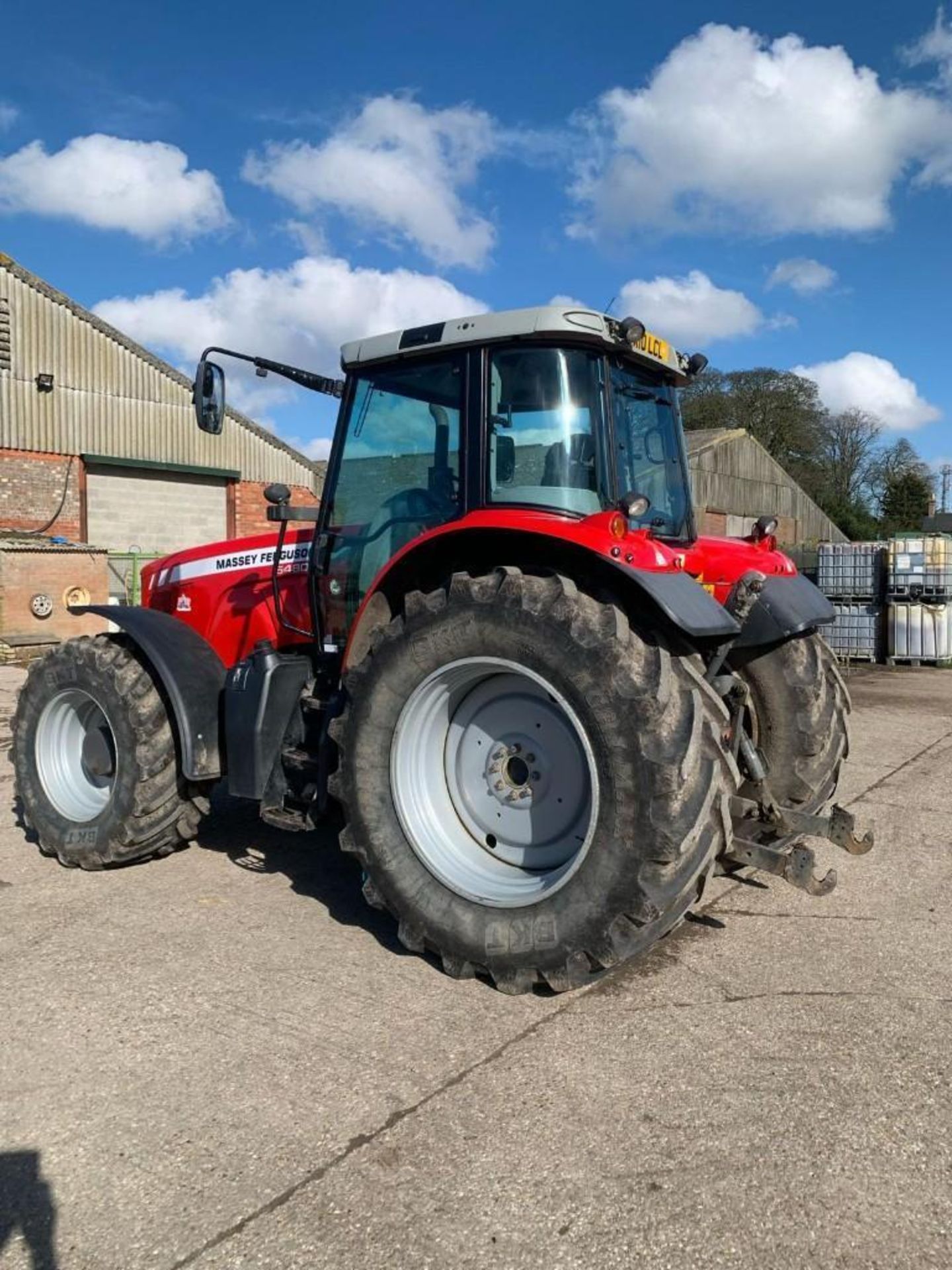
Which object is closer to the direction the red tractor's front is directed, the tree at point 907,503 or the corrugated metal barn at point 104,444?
the corrugated metal barn

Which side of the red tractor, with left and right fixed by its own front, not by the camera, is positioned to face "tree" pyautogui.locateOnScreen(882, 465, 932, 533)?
right

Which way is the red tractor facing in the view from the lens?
facing away from the viewer and to the left of the viewer

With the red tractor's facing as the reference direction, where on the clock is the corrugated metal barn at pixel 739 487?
The corrugated metal barn is roughly at 2 o'clock from the red tractor.

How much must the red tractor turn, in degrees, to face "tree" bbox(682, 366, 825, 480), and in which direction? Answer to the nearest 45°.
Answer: approximately 45° to its right

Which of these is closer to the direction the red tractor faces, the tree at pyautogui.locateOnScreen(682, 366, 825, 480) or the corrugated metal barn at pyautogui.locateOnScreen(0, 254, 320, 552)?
the corrugated metal barn
